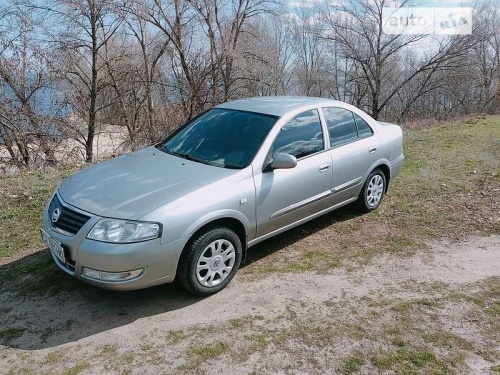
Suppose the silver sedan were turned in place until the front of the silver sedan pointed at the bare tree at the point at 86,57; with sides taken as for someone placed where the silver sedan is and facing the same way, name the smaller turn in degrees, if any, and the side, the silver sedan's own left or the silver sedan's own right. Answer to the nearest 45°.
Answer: approximately 135° to the silver sedan's own right

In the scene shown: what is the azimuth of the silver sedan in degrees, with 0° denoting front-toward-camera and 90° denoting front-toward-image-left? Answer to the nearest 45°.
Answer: approximately 45°

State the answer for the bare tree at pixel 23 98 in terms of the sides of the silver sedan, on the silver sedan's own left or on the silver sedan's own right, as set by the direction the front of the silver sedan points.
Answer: on the silver sedan's own right
